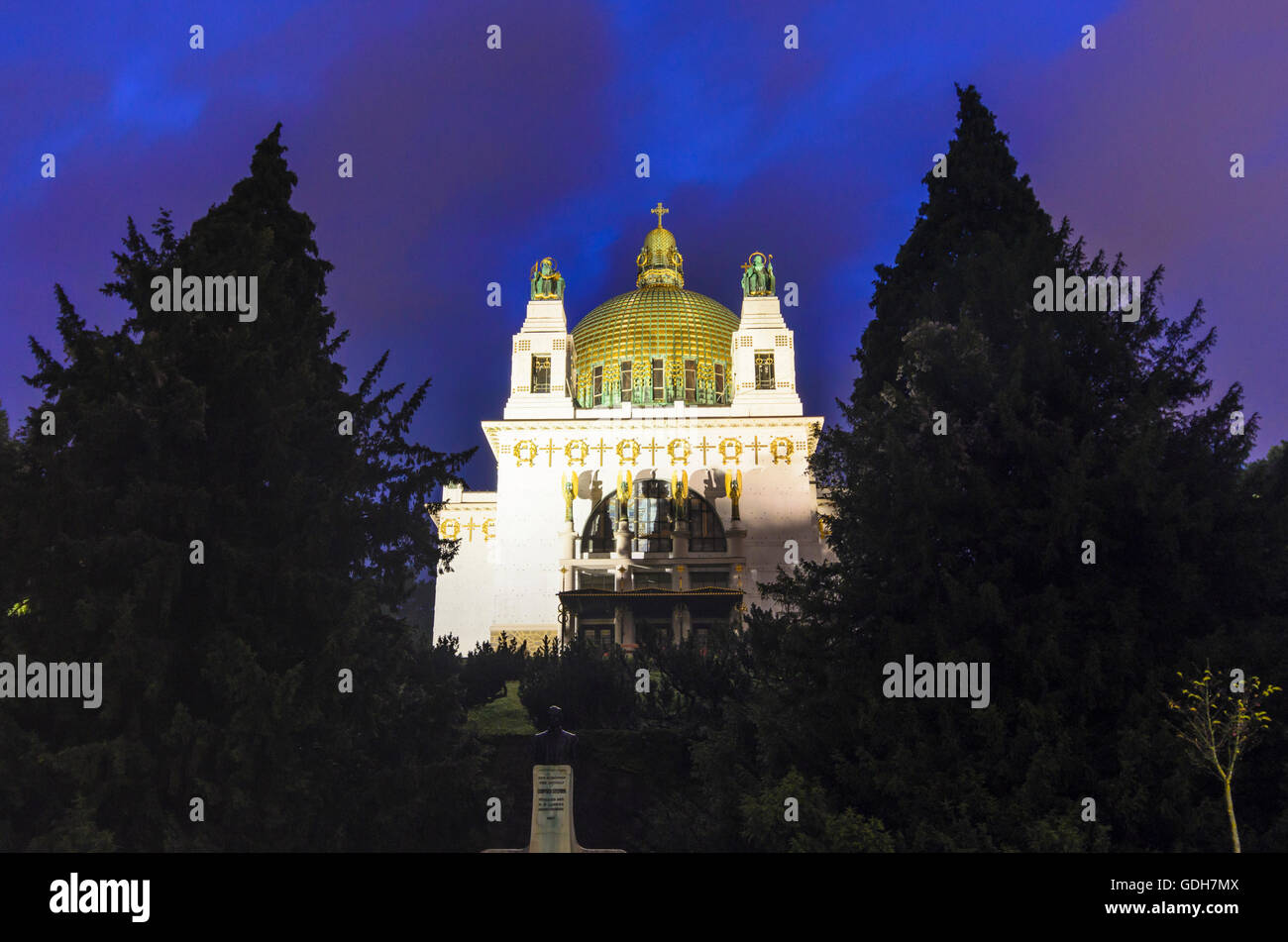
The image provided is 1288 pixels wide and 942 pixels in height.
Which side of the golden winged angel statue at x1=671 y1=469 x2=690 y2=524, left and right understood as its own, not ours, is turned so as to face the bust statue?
front

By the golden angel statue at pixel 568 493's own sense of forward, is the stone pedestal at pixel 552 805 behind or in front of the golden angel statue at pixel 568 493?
in front

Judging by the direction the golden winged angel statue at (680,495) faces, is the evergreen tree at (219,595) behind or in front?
in front

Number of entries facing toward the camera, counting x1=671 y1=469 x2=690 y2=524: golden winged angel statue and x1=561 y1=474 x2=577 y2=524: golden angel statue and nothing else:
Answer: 2

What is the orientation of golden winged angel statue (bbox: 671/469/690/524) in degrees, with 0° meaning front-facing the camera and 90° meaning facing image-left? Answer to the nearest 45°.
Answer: approximately 0°

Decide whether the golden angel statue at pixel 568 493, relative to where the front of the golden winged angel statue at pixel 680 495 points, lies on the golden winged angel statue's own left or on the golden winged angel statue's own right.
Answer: on the golden winged angel statue's own right

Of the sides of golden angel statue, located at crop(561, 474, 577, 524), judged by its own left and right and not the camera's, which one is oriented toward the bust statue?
front
